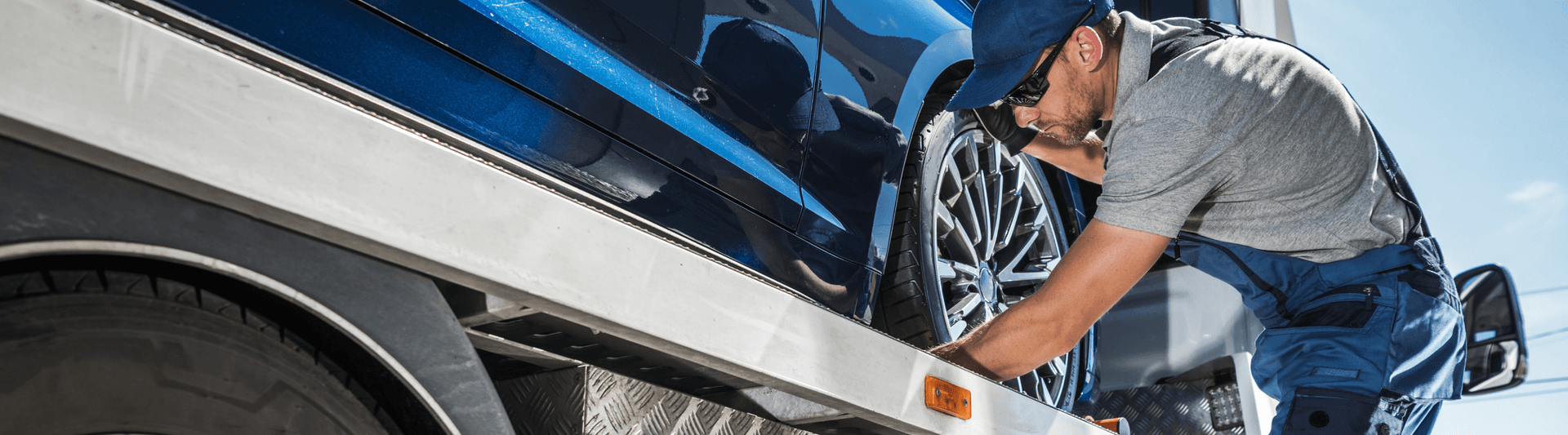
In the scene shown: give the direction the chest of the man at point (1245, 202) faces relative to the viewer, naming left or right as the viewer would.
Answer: facing to the left of the viewer

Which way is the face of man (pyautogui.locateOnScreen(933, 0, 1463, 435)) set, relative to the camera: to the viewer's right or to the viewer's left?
to the viewer's left

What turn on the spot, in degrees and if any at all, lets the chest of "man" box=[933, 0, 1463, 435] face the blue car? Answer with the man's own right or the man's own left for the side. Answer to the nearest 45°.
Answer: approximately 45° to the man's own left

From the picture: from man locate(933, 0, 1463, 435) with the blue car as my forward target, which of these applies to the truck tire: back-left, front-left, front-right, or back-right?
front-left

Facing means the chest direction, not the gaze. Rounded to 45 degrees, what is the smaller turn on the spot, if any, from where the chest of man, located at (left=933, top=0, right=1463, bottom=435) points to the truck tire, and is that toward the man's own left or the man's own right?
approximately 45° to the man's own left
